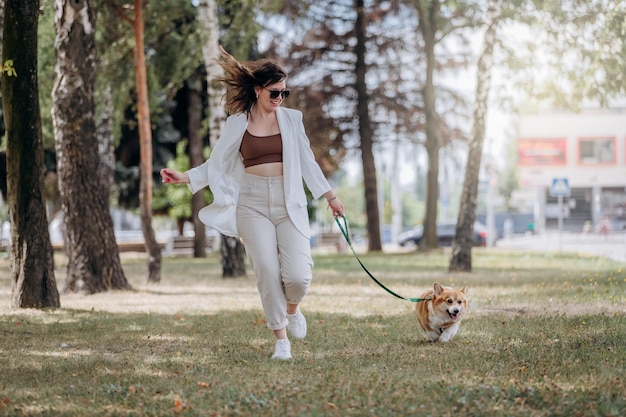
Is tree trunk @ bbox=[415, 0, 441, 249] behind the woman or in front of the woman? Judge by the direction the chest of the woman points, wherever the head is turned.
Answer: behind

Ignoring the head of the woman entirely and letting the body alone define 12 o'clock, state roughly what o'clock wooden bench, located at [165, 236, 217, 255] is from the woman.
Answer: The wooden bench is roughly at 6 o'clock from the woman.

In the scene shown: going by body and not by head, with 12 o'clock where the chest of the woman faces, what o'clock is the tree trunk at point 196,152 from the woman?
The tree trunk is roughly at 6 o'clock from the woman.

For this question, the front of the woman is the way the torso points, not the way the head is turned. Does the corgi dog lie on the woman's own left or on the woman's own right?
on the woman's own left

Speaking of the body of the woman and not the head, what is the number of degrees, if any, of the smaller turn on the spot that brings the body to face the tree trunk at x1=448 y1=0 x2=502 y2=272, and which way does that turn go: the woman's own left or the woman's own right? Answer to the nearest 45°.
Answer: approximately 180°

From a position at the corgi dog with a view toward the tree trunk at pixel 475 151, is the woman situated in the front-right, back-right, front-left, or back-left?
back-left

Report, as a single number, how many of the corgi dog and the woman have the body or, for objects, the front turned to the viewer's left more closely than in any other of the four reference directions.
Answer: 0

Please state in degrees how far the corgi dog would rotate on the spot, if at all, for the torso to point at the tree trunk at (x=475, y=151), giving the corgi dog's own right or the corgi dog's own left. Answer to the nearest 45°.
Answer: approximately 135° to the corgi dog's own left

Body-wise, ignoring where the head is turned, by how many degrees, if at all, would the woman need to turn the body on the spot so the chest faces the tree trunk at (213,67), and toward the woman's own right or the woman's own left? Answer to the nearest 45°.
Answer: approximately 180°

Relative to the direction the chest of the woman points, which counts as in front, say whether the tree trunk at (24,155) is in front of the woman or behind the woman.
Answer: behind

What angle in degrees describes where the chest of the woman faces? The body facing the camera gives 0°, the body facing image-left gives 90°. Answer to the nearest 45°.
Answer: approximately 0°

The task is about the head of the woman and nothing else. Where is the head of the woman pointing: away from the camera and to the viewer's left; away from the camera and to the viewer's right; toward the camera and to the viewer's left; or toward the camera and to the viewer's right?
toward the camera and to the viewer's right

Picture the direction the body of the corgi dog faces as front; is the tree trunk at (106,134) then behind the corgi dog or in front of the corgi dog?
behind
